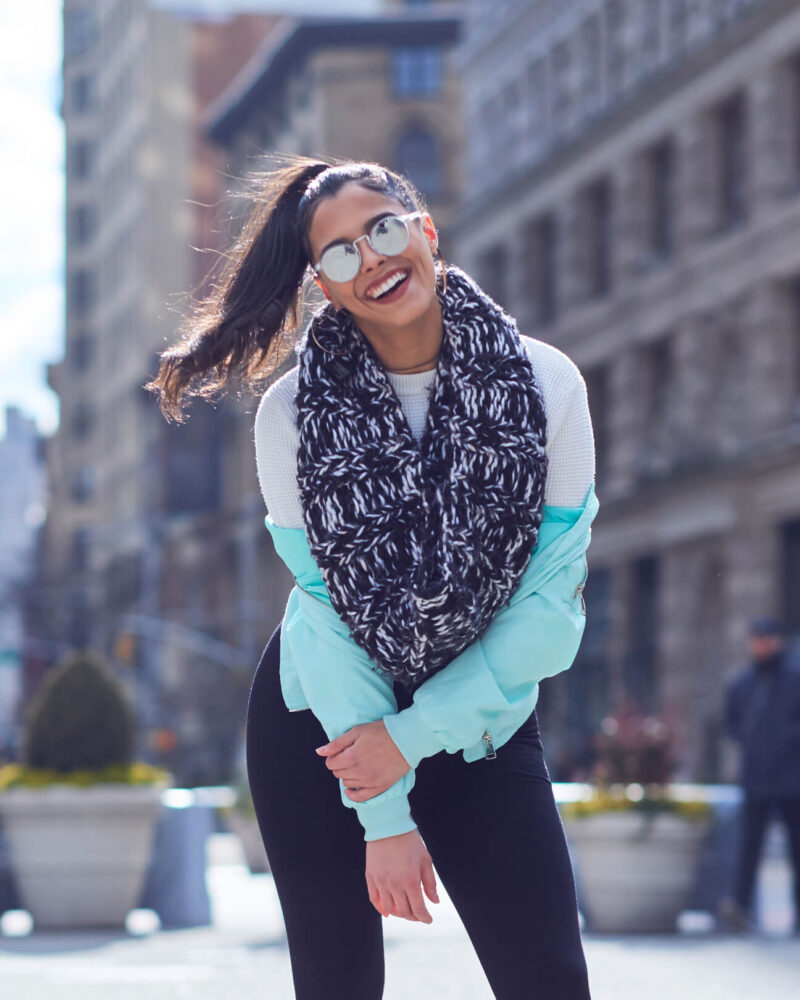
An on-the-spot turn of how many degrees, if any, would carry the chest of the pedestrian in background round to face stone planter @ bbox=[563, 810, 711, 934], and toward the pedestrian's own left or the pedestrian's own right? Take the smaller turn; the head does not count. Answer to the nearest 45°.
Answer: approximately 90° to the pedestrian's own right

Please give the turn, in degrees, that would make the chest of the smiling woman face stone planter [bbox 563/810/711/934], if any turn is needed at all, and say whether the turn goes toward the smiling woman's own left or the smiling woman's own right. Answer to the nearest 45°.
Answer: approximately 180°

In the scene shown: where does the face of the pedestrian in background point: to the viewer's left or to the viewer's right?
to the viewer's left

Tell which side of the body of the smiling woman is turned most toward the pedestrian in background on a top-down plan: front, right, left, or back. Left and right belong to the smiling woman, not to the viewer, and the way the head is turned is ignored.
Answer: back

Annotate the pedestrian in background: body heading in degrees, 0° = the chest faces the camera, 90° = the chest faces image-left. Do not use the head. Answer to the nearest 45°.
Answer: approximately 45°

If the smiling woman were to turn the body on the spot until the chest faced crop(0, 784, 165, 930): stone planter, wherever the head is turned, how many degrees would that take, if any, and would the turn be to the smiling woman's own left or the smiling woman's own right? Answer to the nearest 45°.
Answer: approximately 180°

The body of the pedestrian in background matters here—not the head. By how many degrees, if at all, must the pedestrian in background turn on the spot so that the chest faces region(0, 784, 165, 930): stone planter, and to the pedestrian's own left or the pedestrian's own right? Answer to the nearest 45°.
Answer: approximately 45° to the pedestrian's own right
